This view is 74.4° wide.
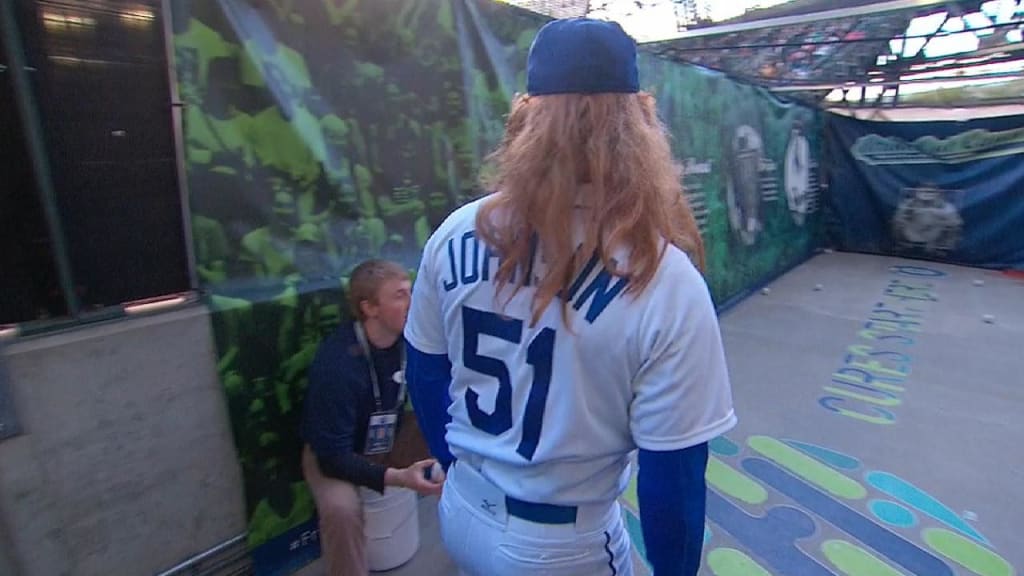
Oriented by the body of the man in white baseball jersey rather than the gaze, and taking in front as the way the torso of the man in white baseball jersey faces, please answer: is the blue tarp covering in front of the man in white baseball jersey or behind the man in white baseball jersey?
in front

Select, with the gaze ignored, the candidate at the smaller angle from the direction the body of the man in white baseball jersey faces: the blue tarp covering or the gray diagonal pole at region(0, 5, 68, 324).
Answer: the blue tarp covering

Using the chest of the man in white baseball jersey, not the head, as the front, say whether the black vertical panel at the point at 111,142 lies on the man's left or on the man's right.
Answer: on the man's left

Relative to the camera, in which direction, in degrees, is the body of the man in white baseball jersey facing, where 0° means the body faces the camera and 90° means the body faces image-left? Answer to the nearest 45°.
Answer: approximately 225°

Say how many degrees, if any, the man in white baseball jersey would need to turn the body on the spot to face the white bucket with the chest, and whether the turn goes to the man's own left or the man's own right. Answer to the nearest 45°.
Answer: approximately 90° to the man's own left

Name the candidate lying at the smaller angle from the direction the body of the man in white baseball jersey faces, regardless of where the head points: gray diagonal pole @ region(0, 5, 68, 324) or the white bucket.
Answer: the white bucket

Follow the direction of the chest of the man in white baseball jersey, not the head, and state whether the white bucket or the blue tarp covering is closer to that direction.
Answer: the blue tarp covering

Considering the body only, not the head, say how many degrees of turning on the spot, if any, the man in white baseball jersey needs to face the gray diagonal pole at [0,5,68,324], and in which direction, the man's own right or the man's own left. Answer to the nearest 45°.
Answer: approximately 135° to the man's own left

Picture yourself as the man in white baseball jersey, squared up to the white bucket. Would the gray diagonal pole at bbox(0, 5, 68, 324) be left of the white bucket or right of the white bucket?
left
